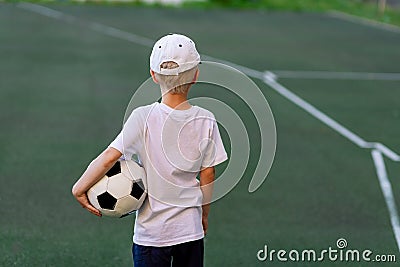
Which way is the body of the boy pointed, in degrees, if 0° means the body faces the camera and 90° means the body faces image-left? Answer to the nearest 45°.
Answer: approximately 180°

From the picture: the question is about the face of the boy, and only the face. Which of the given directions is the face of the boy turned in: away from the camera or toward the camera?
away from the camera
